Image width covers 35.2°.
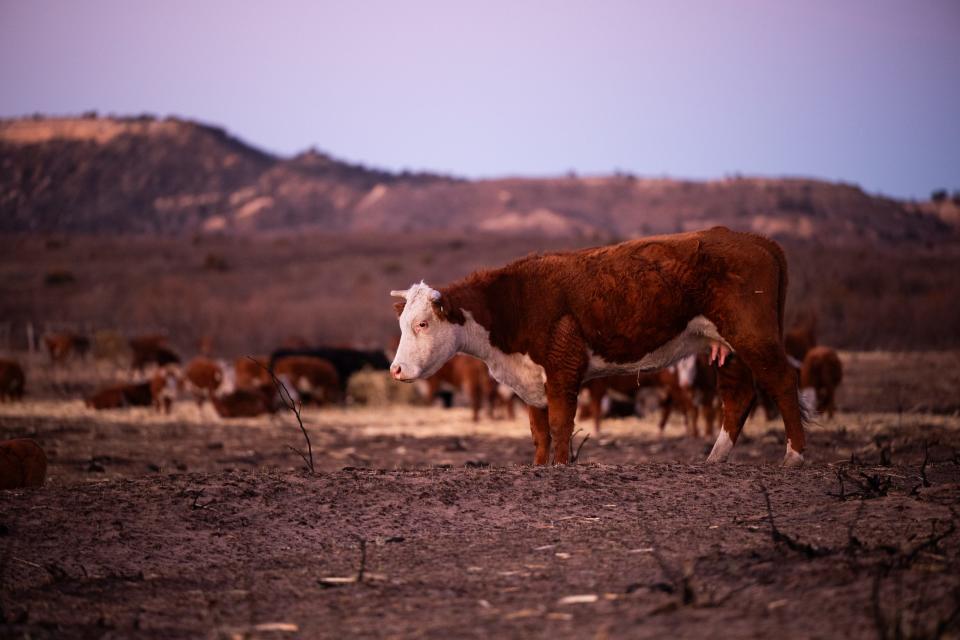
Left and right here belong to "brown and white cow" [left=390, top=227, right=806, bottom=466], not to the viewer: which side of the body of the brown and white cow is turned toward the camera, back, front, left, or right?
left
